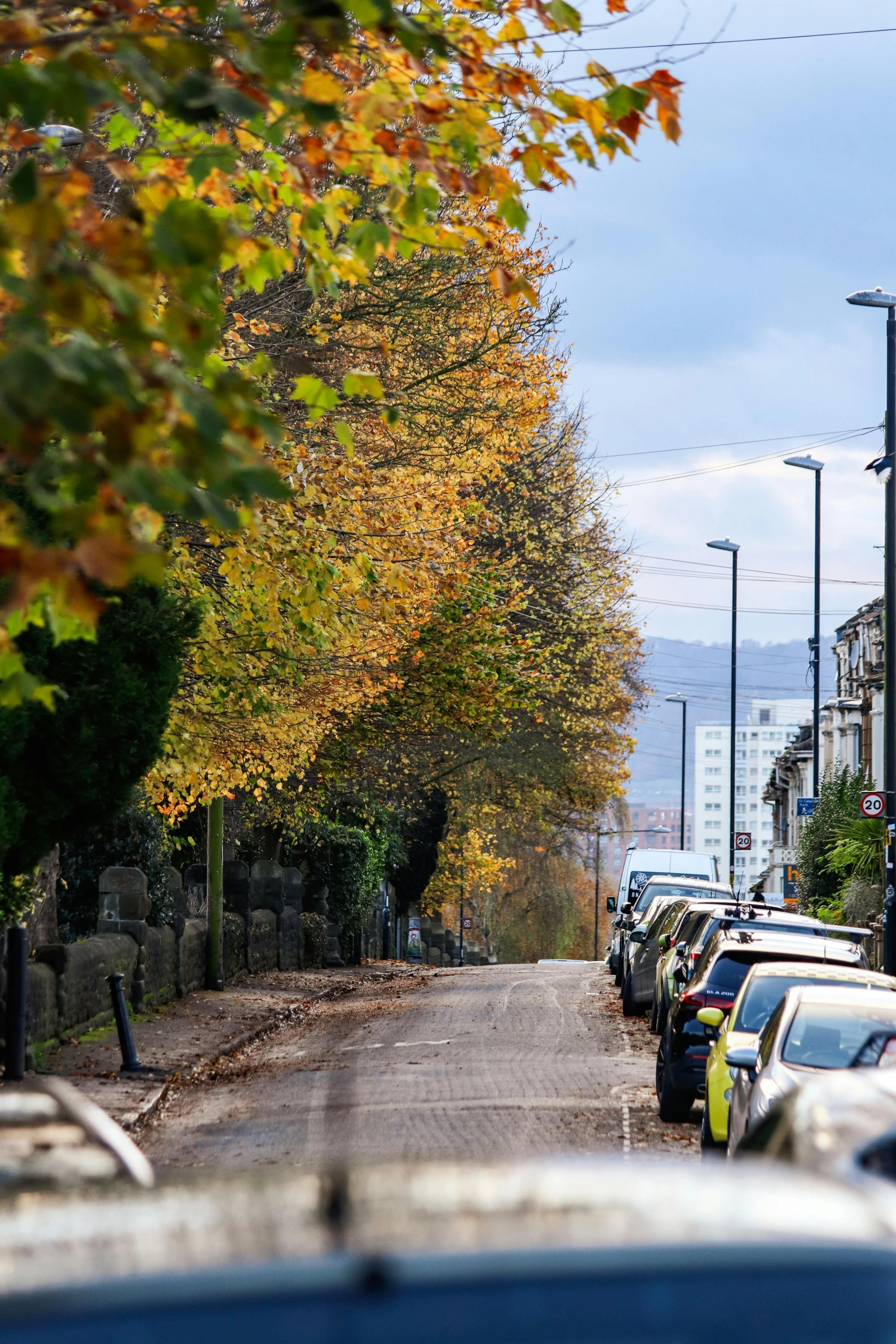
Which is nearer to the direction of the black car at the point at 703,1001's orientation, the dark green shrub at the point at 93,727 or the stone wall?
the stone wall

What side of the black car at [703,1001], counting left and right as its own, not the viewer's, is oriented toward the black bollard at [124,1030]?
left

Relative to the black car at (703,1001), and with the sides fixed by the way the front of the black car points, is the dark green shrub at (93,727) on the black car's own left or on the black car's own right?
on the black car's own left

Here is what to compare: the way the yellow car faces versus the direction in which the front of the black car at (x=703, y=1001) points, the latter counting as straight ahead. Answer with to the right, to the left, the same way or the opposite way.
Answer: the opposite way

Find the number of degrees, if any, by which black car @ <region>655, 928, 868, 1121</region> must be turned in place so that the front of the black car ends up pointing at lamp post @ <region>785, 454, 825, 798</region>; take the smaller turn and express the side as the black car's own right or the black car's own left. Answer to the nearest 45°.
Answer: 0° — it already faces it

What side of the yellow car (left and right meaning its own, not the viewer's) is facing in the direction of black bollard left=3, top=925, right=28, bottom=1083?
right

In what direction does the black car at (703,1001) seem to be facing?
away from the camera

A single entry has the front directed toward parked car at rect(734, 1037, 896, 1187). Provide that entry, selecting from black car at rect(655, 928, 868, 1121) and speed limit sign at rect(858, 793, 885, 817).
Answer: the speed limit sign

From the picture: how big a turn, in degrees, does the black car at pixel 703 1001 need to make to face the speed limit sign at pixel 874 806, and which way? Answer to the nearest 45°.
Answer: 0° — it already faces it

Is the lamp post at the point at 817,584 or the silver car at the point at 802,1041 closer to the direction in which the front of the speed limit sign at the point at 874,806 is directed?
the silver car

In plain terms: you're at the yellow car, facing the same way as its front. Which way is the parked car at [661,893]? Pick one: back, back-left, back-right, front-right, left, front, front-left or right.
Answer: back
